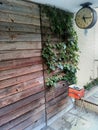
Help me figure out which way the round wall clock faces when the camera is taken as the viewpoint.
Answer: facing the viewer and to the left of the viewer
